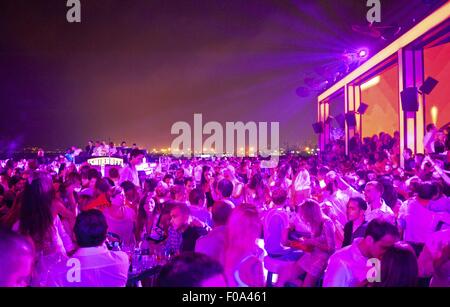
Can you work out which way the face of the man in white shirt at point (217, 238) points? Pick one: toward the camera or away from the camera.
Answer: away from the camera

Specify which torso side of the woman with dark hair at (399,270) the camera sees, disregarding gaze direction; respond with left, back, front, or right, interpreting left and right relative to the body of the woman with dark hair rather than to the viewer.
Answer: back

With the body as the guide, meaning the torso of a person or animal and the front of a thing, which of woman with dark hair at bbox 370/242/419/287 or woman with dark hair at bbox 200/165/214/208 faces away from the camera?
woman with dark hair at bbox 370/242/419/287

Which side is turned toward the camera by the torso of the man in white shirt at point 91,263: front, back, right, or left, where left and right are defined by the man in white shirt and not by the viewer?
back

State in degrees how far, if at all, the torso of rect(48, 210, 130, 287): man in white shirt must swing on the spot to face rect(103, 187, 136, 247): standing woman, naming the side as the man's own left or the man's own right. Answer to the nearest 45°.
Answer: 0° — they already face them

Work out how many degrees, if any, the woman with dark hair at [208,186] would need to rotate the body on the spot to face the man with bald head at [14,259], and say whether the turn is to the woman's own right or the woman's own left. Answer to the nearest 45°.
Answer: approximately 45° to the woman's own right

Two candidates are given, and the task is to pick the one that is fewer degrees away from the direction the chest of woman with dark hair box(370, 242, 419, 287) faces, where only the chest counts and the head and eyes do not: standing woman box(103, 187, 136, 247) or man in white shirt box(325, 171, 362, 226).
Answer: the man in white shirt

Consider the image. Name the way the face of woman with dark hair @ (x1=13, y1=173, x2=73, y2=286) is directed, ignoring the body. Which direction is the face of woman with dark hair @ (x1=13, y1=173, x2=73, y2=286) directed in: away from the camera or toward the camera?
away from the camera
